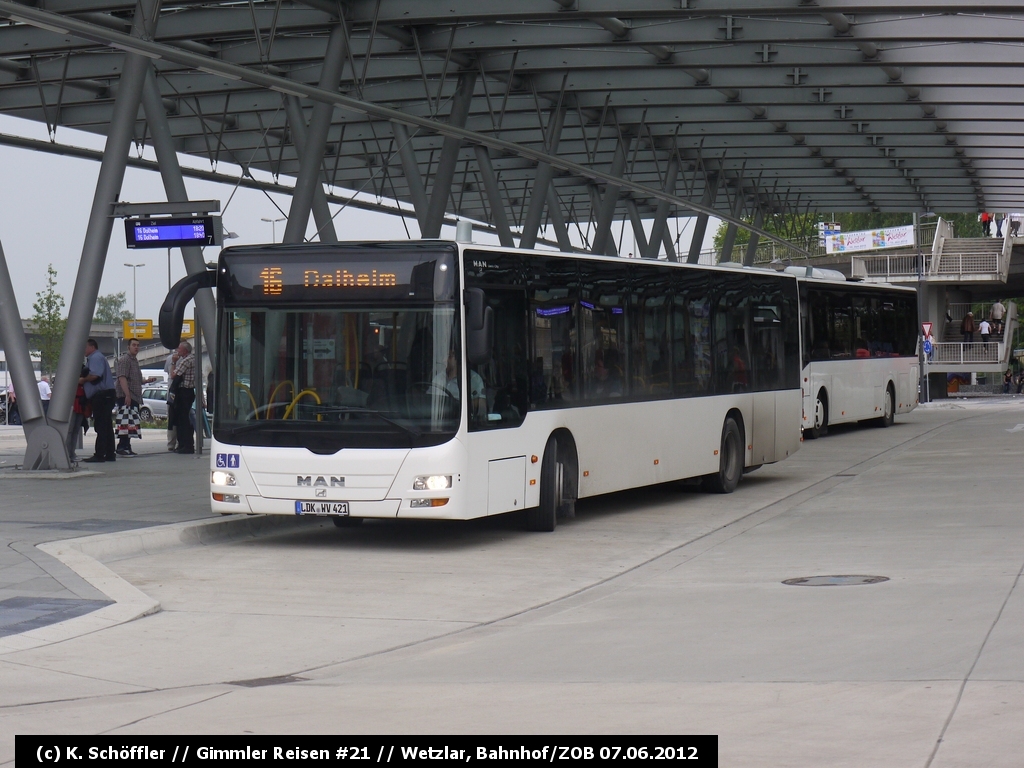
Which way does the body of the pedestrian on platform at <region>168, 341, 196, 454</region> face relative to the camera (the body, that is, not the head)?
to the viewer's left

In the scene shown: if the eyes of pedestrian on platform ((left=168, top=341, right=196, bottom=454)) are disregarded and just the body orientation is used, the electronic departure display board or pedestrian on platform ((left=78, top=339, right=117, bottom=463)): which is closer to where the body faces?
the pedestrian on platform

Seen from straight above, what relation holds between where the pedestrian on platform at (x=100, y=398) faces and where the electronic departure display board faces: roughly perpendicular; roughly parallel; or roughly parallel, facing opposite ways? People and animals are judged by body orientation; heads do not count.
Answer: roughly perpendicular

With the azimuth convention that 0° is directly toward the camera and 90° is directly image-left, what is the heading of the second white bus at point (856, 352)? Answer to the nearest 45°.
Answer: approximately 45°
